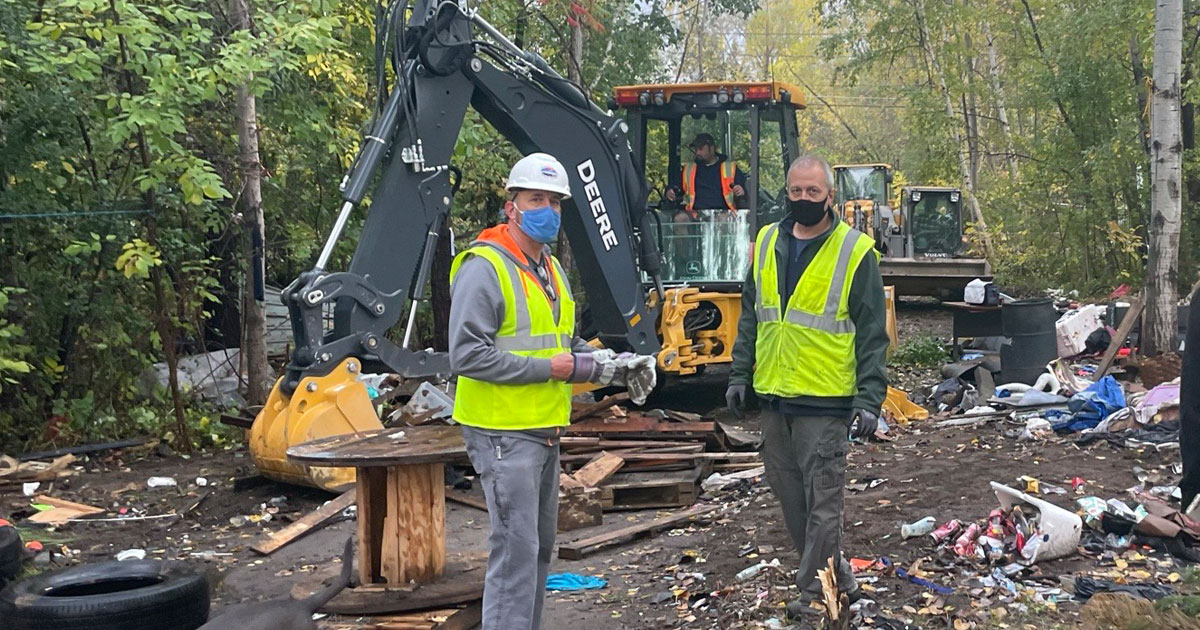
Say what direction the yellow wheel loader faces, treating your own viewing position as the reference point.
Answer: facing the viewer

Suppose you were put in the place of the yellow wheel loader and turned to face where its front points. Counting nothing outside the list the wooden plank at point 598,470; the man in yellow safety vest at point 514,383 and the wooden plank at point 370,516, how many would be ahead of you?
3

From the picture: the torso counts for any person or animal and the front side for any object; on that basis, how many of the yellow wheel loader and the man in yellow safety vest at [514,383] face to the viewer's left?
0

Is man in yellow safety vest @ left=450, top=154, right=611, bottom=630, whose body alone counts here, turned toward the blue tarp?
no

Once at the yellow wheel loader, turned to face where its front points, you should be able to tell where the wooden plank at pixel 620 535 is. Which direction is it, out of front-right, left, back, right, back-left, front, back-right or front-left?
front

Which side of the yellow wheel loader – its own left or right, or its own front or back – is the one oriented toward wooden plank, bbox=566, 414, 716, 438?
front

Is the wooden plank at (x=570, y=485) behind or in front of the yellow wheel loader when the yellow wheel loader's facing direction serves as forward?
in front

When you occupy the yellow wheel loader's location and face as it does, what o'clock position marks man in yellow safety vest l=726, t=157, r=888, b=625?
The man in yellow safety vest is roughly at 12 o'clock from the yellow wheel loader.

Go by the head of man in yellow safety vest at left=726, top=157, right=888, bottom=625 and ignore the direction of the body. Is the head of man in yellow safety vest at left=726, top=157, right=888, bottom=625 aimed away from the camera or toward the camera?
toward the camera

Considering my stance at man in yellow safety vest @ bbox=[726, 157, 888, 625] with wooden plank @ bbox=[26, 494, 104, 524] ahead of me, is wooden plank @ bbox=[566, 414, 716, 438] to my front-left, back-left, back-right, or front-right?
front-right

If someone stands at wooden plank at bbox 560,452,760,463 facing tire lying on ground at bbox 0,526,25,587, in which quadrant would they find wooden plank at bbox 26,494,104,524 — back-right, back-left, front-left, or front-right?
front-right

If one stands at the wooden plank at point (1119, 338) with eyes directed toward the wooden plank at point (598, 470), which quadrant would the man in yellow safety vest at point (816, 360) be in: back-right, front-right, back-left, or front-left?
front-left

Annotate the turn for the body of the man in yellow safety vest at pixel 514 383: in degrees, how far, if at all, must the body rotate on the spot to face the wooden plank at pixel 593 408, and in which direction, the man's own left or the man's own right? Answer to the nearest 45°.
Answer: approximately 135° to the man's own left

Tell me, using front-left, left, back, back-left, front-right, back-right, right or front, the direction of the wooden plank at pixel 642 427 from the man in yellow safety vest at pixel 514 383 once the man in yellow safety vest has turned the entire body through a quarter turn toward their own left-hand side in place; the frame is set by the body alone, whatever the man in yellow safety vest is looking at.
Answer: front-left
